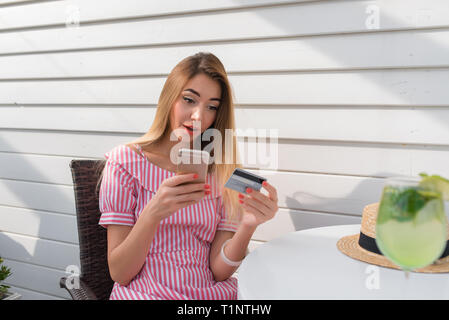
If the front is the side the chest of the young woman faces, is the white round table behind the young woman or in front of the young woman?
in front

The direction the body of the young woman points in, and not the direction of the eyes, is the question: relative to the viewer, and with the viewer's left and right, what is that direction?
facing the viewer and to the right of the viewer

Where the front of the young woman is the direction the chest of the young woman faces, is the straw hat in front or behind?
in front
